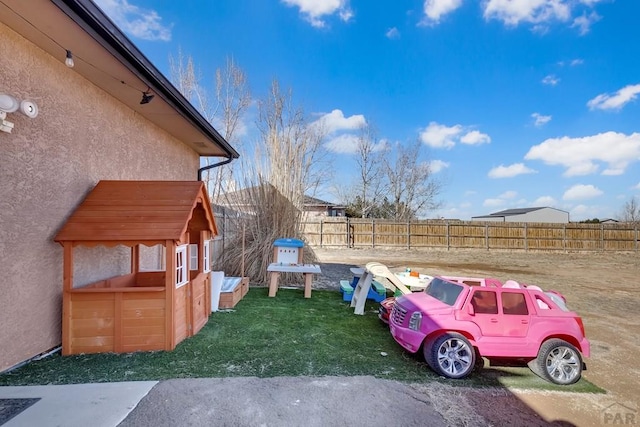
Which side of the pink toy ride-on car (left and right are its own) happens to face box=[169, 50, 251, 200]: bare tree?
right

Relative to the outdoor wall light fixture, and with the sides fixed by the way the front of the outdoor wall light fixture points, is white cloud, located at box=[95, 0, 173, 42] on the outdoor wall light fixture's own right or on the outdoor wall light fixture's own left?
on the outdoor wall light fixture's own left

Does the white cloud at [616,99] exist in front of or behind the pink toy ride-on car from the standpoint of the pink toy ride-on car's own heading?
behind

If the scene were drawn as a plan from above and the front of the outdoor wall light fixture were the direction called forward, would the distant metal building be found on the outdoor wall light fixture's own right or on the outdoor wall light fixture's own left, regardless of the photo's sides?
on the outdoor wall light fixture's own left

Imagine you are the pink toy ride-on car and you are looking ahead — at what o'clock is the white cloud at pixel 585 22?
The white cloud is roughly at 5 o'clock from the pink toy ride-on car.

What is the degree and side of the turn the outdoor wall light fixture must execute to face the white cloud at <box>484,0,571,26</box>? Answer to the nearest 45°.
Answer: approximately 45° to its left

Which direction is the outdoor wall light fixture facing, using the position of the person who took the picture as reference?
facing the viewer and to the right of the viewer

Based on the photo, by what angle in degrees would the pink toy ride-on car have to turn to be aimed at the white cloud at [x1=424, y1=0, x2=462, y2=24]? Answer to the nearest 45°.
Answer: approximately 135° to its right

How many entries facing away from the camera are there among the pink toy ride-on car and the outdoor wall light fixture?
0

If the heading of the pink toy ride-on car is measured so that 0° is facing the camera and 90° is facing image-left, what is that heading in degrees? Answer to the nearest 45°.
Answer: approximately 45°

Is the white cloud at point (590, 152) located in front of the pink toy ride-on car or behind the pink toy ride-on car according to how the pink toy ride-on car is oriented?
behind

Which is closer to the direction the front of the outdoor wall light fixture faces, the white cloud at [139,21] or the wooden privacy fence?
the wooden privacy fence
